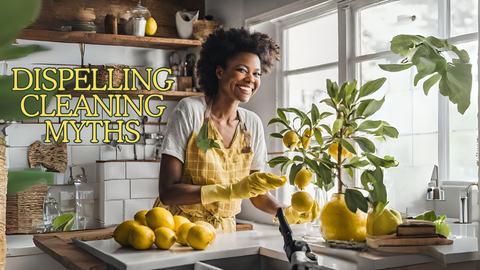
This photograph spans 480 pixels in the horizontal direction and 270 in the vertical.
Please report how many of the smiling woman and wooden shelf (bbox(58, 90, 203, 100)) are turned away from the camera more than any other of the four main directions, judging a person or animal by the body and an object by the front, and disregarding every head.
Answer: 0

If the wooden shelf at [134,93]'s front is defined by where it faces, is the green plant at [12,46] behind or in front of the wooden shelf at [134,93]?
in front

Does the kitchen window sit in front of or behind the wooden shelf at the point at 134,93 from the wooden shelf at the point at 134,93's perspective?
in front

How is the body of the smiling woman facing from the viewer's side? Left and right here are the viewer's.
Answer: facing the viewer and to the right of the viewer

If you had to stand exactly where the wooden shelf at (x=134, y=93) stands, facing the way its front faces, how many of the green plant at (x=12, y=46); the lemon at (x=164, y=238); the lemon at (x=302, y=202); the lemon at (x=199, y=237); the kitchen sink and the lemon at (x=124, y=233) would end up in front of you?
6

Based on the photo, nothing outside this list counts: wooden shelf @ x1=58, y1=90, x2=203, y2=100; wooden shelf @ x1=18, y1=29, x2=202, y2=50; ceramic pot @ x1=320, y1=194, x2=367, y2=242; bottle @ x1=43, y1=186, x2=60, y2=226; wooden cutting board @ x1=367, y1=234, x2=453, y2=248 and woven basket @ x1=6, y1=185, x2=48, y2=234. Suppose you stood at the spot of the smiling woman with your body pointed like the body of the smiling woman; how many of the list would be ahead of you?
2

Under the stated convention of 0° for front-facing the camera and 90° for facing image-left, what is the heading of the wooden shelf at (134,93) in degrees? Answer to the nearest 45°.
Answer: approximately 0°

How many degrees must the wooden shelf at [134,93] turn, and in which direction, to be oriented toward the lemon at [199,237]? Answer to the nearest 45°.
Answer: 0° — it already faces it

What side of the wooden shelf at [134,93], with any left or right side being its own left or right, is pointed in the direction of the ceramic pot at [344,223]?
front

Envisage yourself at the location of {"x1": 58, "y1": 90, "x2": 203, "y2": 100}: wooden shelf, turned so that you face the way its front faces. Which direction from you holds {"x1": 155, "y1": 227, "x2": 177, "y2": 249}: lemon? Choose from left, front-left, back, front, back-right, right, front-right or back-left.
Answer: front
